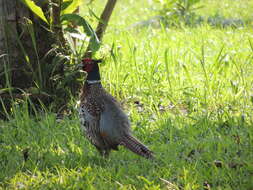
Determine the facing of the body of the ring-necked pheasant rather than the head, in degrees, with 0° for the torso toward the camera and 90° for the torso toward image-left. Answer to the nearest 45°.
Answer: approximately 135°

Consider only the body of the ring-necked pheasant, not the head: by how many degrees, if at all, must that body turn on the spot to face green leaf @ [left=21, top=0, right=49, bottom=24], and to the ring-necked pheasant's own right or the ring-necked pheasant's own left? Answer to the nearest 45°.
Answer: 0° — it already faces it

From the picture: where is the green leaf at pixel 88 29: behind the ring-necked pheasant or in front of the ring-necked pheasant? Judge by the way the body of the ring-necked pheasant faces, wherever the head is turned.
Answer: in front

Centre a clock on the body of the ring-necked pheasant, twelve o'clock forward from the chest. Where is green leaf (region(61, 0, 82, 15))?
The green leaf is roughly at 1 o'clock from the ring-necked pheasant.
